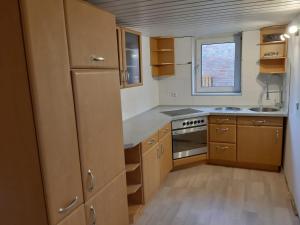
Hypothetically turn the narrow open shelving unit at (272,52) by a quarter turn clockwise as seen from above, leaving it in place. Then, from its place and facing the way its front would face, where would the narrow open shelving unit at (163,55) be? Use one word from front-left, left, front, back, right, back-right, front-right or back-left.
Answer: front

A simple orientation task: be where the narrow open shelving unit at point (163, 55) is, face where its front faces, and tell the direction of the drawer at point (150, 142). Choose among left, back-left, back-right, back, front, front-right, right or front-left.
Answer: front

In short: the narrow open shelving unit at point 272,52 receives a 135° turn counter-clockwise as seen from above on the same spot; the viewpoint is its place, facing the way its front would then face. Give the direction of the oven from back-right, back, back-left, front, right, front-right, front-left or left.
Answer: back

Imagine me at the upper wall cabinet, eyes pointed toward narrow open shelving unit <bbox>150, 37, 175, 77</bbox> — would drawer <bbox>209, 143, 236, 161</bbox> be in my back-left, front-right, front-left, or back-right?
front-right

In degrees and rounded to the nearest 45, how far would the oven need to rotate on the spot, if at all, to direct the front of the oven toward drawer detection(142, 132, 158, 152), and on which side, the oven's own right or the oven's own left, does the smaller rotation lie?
approximately 90° to the oven's own right

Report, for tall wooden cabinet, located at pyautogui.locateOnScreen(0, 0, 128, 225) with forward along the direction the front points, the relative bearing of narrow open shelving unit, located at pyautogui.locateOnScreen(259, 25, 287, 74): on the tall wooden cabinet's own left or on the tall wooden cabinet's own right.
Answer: on the tall wooden cabinet's own left

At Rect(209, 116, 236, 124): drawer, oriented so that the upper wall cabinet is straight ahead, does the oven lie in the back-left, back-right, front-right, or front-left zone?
front-right

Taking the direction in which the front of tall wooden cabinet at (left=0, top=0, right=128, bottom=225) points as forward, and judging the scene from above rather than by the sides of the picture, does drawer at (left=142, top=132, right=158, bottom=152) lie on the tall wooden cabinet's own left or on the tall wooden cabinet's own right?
on the tall wooden cabinet's own left

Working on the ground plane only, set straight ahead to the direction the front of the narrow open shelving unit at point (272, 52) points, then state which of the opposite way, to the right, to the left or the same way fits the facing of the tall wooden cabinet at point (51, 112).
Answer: to the left

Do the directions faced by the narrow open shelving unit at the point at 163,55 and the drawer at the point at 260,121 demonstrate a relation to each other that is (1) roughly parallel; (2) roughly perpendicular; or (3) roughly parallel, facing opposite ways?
roughly parallel

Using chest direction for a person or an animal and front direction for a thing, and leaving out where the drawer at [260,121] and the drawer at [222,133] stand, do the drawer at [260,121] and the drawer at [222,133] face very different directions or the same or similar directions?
same or similar directions

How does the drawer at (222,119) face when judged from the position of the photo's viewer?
facing the viewer

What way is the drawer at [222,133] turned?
toward the camera
